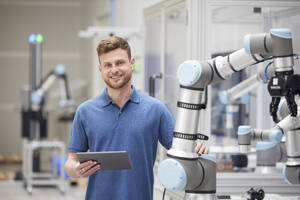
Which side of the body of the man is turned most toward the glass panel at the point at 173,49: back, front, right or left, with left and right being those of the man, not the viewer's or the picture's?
back

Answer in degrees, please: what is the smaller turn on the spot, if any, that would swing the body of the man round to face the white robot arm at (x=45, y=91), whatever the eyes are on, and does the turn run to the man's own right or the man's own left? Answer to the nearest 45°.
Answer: approximately 180°

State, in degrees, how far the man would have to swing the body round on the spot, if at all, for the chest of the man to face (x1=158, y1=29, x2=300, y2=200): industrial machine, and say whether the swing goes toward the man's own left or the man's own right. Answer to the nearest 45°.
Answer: approximately 45° to the man's own left

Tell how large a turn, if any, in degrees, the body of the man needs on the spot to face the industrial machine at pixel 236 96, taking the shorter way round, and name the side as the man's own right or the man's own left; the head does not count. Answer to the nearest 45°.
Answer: approximately 135° to the man's own left

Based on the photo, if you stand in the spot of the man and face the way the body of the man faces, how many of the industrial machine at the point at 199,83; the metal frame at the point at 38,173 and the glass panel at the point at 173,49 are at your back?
2

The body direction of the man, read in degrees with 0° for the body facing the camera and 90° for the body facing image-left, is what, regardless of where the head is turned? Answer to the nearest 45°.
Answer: approximately 0°

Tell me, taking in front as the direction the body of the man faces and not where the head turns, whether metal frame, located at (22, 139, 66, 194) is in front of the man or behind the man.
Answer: behind
